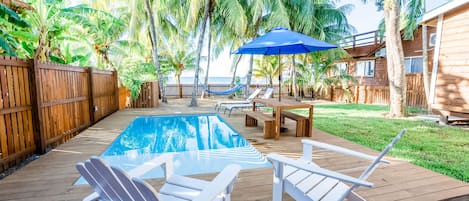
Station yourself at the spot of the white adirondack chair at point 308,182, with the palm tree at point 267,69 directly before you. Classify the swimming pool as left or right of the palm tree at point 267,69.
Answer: left

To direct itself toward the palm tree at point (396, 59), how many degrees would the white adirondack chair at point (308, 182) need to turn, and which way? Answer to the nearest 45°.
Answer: approximately 45° to its right

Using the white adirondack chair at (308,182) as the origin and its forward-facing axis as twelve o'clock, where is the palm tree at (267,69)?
The palm tree is roughly at 1 o'clock from the white adirondack chair.

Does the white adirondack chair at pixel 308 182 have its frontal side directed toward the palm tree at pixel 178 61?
yes

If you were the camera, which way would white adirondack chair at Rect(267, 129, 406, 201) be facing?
facing away from the viewer and to the left of the viewer

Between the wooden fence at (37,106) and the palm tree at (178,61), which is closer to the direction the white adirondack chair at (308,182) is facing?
the palm tree

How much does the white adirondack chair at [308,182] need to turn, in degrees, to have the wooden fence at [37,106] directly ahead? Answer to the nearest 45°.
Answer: approximately 45° to its left
